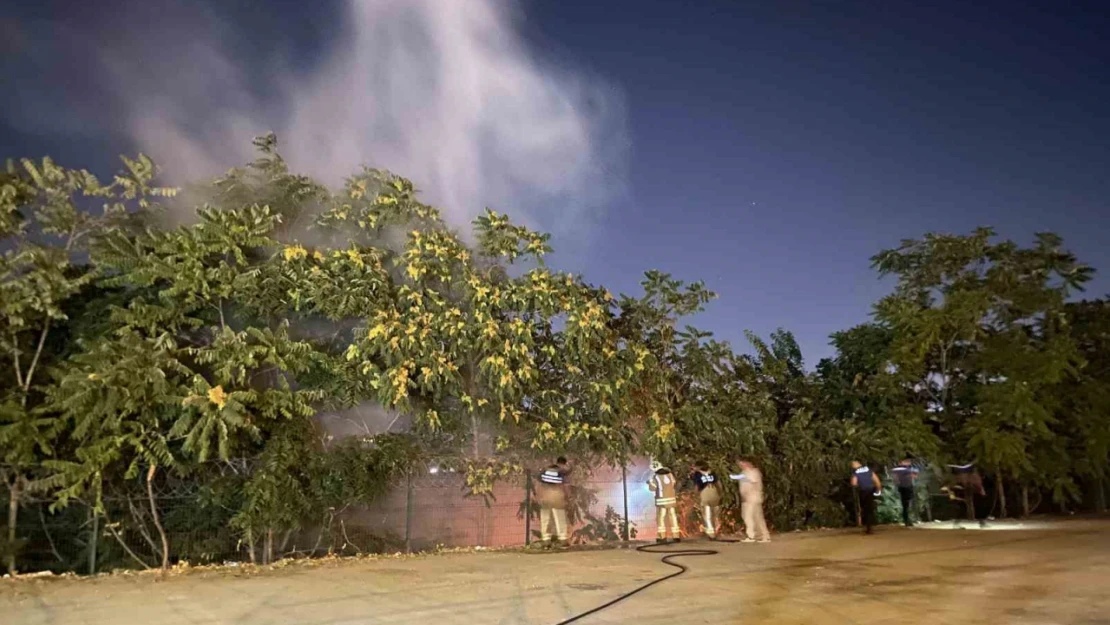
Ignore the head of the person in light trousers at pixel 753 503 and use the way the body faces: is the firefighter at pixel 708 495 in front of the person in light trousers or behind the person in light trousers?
in front

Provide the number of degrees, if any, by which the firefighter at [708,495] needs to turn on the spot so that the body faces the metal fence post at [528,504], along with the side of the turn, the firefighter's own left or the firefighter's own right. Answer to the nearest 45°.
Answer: approximately 90° to the firefighter's own left

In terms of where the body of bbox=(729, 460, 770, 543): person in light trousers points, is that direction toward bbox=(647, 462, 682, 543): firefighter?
yes

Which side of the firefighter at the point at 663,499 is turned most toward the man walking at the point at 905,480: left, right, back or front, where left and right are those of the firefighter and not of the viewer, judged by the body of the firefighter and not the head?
right

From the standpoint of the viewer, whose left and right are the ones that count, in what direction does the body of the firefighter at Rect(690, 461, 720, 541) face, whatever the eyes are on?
facing away from the viewer and to the left of the viewer

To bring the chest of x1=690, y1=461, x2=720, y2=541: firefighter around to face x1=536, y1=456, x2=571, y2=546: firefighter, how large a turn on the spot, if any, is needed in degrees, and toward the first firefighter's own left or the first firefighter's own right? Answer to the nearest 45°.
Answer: approximately 90° to the first firefighter's own left

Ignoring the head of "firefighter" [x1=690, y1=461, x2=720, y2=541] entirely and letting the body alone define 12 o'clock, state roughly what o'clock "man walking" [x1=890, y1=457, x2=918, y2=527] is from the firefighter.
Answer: The man walking is roughly at 3 o'clock from the firefighter.

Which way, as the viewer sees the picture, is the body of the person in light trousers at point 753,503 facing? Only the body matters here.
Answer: to the viewer's left

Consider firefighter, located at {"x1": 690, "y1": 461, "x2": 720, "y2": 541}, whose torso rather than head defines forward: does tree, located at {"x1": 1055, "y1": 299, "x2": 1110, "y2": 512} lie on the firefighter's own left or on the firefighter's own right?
on the firefighter's own right

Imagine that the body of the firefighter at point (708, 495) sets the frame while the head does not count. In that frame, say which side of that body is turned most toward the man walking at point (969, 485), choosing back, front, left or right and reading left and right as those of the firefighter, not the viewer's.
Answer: right

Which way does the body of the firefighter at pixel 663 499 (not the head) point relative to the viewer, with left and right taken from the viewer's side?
facing away from the viewer and to the left of the viewer

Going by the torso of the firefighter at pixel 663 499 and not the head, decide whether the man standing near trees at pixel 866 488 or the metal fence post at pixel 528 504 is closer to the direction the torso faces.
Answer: the metal fence post
